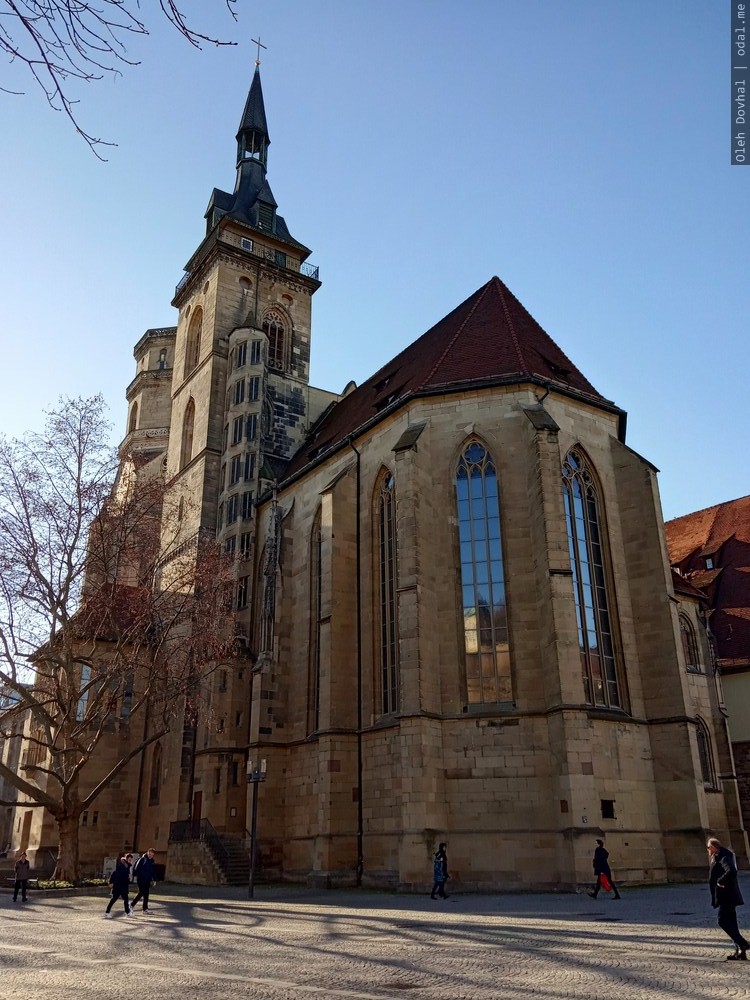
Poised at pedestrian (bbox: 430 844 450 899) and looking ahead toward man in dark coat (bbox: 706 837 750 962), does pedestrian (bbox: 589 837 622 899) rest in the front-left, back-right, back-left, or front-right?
front-left

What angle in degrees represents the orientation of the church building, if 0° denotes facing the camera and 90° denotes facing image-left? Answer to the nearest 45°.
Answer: approximately 135°

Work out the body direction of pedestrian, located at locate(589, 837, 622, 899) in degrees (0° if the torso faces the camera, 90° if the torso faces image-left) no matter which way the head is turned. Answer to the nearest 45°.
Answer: approximately 90°

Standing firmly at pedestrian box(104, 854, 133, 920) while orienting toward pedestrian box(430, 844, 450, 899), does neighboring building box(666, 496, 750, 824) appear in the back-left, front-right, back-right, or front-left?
front-left

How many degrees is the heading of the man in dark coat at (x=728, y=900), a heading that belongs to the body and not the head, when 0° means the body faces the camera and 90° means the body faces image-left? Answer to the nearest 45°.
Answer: approximately 90°

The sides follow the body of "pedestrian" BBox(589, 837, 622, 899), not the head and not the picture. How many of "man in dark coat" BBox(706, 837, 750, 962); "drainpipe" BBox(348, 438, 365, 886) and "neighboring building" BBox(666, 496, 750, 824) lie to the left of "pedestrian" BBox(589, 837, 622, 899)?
1

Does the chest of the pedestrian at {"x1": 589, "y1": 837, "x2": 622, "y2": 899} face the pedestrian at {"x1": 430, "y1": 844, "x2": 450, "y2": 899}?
yes

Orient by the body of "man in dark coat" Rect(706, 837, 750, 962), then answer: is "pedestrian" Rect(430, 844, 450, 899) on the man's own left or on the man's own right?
on the man's own right

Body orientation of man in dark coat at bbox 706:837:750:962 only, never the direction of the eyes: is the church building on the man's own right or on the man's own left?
on the man's own right

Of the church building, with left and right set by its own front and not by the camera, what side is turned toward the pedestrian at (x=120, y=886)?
left
